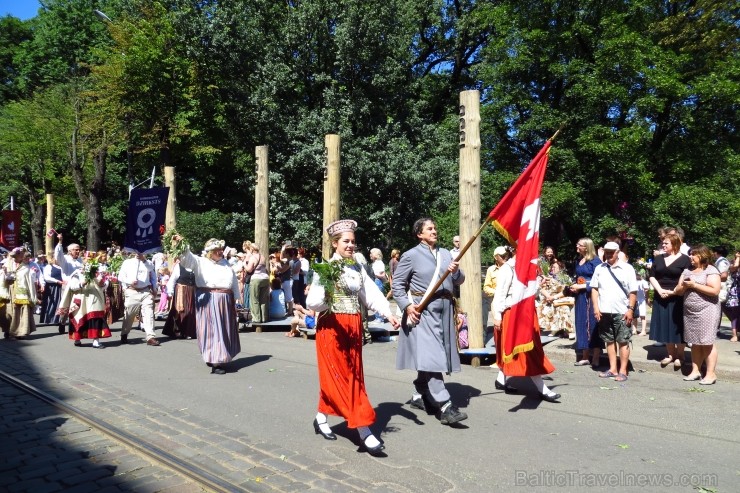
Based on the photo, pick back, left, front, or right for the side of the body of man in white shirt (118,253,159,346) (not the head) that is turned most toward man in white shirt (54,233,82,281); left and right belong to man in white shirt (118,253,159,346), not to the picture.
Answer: back

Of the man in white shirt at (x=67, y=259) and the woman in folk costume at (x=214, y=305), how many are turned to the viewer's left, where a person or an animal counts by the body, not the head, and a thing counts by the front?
0

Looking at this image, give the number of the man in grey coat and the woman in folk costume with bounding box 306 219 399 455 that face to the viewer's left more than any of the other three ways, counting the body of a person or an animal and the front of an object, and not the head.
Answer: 0

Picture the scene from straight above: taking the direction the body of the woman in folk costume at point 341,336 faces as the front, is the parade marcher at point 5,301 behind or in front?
behind

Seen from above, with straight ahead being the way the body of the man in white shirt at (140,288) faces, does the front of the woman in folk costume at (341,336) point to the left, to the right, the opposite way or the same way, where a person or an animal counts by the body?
the same way

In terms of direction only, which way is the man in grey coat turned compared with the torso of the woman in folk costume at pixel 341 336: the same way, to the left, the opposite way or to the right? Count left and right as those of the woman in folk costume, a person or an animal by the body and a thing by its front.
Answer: the same way

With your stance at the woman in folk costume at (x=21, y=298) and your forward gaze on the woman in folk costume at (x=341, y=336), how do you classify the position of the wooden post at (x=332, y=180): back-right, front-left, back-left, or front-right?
front-left

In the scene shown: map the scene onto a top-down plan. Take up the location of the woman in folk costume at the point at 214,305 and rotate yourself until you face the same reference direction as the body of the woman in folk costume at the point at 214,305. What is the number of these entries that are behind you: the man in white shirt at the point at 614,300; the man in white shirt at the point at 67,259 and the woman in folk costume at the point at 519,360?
1

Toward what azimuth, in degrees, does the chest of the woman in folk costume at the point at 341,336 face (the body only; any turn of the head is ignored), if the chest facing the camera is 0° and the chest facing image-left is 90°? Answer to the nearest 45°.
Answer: approximately 315°

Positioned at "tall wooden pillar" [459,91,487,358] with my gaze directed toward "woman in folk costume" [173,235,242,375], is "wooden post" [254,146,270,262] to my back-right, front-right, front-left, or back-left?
front-right

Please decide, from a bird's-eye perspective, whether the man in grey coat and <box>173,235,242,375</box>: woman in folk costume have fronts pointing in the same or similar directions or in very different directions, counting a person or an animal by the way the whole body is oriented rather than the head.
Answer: same or similar directions

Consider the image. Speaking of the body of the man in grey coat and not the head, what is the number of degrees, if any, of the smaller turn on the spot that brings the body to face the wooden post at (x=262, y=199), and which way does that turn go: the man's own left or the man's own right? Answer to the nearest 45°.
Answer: approximately 180°

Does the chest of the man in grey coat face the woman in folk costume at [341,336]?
no

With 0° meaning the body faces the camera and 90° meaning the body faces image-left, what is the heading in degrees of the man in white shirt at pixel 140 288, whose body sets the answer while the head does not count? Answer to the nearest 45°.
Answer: approximately 315°
